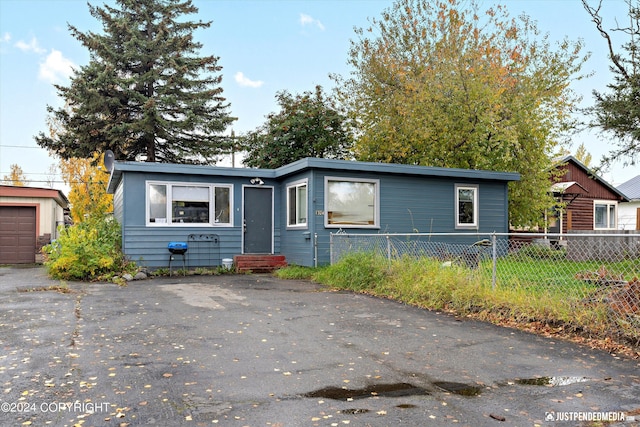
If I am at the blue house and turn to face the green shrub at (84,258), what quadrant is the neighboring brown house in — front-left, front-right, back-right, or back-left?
back-right

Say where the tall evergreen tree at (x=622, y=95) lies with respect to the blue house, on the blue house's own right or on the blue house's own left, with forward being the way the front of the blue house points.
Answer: on the blue house's own left

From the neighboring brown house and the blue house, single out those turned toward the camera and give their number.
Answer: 2

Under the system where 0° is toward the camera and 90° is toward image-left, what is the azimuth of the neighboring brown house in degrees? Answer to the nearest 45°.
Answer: approximately 0°

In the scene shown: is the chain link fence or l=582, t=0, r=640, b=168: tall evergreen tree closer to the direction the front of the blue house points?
the chain link fence

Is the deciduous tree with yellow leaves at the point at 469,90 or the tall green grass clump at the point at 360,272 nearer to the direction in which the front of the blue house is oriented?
the tall green grass clump

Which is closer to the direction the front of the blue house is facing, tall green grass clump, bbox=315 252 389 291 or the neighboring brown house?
the tall green grass clump

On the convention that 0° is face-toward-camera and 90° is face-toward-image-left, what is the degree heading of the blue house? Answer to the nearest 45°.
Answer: approximately 0°
